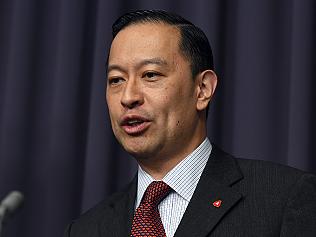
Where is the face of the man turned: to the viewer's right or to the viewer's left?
to the viewer's left

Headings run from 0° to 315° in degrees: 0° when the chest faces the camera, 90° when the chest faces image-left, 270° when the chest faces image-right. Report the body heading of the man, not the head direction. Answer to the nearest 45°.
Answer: approximately 45°
